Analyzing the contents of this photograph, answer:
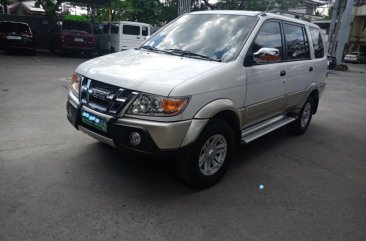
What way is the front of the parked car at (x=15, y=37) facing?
away from the camera

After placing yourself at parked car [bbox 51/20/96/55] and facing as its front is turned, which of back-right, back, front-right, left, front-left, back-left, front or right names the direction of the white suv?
back

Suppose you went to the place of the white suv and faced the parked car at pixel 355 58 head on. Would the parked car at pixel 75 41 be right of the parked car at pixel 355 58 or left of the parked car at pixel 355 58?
left

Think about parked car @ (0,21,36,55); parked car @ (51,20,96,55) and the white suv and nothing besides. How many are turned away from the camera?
2

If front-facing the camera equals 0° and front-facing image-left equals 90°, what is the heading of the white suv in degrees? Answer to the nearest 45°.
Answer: approximately 45°

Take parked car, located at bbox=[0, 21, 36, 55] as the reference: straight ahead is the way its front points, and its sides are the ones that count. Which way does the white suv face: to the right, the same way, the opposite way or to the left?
to the left

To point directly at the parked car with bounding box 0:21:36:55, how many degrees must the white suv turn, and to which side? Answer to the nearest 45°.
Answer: approximately 90° to its right

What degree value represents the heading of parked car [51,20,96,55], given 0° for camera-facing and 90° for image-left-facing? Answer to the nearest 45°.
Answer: approximately 180°

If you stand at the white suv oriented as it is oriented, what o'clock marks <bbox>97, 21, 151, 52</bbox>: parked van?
The parked van is roughly at 4 o'clock from the white suv.

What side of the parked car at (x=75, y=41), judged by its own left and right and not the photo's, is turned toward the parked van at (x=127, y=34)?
right
